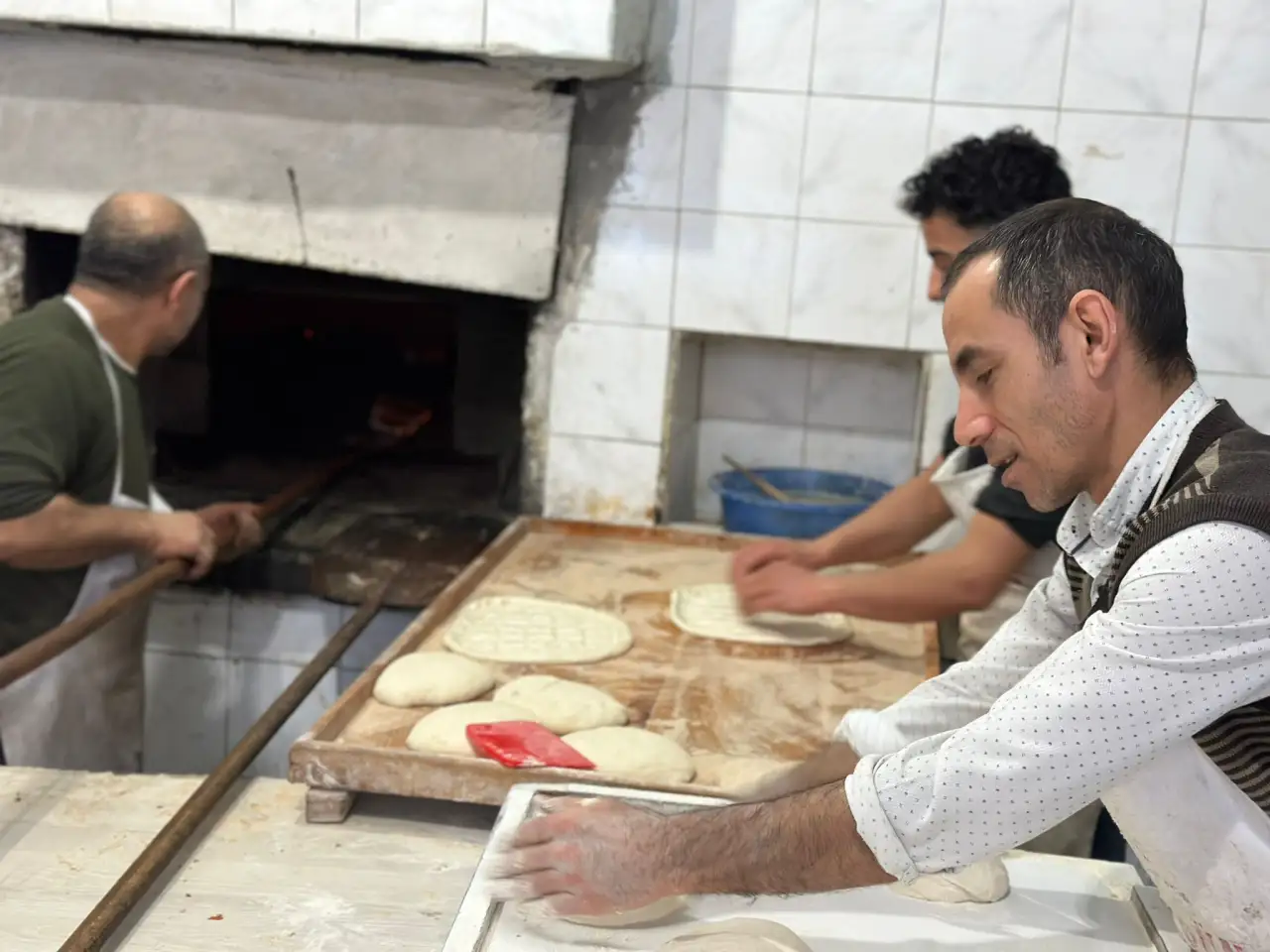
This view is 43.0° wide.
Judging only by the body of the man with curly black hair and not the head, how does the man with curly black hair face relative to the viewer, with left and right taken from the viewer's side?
facing to the left of the viewer

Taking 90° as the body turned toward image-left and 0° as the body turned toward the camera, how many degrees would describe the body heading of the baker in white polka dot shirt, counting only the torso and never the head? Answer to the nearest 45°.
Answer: approximately 90°

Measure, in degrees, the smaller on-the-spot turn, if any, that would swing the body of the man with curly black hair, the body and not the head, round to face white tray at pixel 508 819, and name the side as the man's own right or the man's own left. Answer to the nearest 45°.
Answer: approximately 45° to the man's own left

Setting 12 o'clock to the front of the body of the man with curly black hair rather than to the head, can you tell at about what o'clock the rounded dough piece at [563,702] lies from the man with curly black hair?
The rounded dough piece is roughly at 11 o'clock from the man with curly black hair.

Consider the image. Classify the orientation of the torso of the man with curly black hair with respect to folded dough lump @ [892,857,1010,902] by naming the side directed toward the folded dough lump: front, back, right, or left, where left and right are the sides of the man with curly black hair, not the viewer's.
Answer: left

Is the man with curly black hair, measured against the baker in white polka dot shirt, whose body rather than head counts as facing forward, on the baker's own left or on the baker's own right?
on the baker's own right

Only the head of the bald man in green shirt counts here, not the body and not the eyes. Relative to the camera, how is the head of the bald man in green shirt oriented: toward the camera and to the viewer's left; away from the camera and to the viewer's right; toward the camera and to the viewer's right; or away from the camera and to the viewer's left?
away from the camera and to the viewer's right

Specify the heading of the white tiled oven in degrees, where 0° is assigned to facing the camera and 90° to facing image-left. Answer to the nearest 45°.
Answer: approximately 0°

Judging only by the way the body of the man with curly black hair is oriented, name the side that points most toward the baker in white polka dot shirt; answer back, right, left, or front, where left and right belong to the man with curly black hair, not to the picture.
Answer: left
